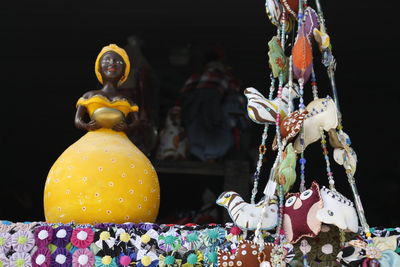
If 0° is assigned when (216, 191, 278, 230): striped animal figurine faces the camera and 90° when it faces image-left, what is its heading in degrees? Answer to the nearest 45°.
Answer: approximately 90°

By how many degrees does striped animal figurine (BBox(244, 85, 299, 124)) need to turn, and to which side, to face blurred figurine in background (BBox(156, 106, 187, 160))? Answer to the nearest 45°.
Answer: approximately 90° to its right

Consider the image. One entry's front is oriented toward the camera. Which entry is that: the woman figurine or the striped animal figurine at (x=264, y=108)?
the woman figurine

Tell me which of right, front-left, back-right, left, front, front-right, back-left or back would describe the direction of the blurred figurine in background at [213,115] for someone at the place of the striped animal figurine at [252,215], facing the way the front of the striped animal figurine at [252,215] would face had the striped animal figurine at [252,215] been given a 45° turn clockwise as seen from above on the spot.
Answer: front-right

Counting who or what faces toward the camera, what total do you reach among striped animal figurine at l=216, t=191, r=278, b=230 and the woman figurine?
1

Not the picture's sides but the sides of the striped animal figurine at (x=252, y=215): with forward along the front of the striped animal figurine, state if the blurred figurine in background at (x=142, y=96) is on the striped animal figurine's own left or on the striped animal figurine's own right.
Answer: on the striped animal figurine's own right

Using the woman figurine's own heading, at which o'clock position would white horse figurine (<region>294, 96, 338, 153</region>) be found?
The white horse figurine is roughly at 10 o'clock from the woman figurine.

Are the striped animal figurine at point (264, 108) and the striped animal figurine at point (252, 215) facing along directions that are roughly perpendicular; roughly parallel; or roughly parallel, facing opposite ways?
roughly parallel

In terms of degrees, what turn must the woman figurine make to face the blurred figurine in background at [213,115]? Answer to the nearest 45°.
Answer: approximately 180°

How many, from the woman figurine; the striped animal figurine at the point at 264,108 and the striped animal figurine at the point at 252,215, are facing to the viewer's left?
2

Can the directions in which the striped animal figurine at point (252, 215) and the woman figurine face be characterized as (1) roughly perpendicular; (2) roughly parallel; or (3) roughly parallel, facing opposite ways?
roughly perpendicular

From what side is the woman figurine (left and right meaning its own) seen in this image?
front

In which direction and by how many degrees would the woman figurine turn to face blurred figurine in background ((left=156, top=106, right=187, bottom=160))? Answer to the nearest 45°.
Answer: approximately 180°

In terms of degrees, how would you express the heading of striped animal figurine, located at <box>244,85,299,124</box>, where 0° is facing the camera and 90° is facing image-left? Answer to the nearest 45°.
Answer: approximately 90°

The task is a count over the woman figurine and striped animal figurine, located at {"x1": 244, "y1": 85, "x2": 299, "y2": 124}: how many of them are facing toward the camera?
1
